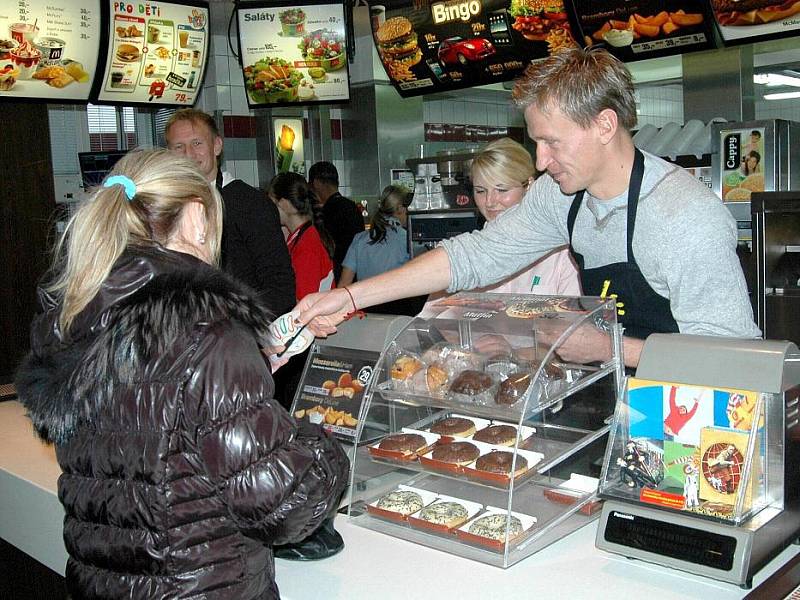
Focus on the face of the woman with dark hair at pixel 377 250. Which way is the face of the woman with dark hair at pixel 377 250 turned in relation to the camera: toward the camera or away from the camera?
away from the camera

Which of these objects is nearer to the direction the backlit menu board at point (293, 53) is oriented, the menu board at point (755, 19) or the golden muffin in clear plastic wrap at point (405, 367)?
the golden muffin in clear plastic wrap

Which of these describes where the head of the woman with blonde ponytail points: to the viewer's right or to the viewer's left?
to the viewer's right

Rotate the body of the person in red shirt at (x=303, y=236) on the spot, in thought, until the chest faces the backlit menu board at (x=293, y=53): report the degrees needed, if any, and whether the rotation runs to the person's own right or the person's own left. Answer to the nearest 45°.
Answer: approximately 90° to the person's own right

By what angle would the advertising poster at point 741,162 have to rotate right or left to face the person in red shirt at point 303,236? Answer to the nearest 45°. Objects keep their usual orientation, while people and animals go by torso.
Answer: approximately 90° to its right

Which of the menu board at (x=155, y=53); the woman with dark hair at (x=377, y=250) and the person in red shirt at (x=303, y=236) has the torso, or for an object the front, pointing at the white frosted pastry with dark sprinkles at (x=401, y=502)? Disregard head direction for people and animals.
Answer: the menu board
